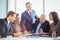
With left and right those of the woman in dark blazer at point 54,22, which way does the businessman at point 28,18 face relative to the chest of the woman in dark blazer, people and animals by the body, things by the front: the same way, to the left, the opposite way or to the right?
to the left

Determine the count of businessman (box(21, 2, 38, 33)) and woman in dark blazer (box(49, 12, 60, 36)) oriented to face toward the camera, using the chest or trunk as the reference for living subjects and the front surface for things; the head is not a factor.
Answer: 1

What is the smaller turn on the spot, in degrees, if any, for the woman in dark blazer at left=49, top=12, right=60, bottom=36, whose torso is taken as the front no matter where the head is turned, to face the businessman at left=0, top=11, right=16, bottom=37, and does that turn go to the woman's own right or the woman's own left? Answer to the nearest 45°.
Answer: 0° — they already face them

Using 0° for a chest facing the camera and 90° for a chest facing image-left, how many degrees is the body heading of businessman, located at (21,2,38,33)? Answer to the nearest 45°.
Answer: approximately 0°

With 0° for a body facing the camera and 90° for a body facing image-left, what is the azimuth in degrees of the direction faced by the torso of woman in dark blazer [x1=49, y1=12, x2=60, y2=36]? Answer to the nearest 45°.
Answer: approximately 90°
